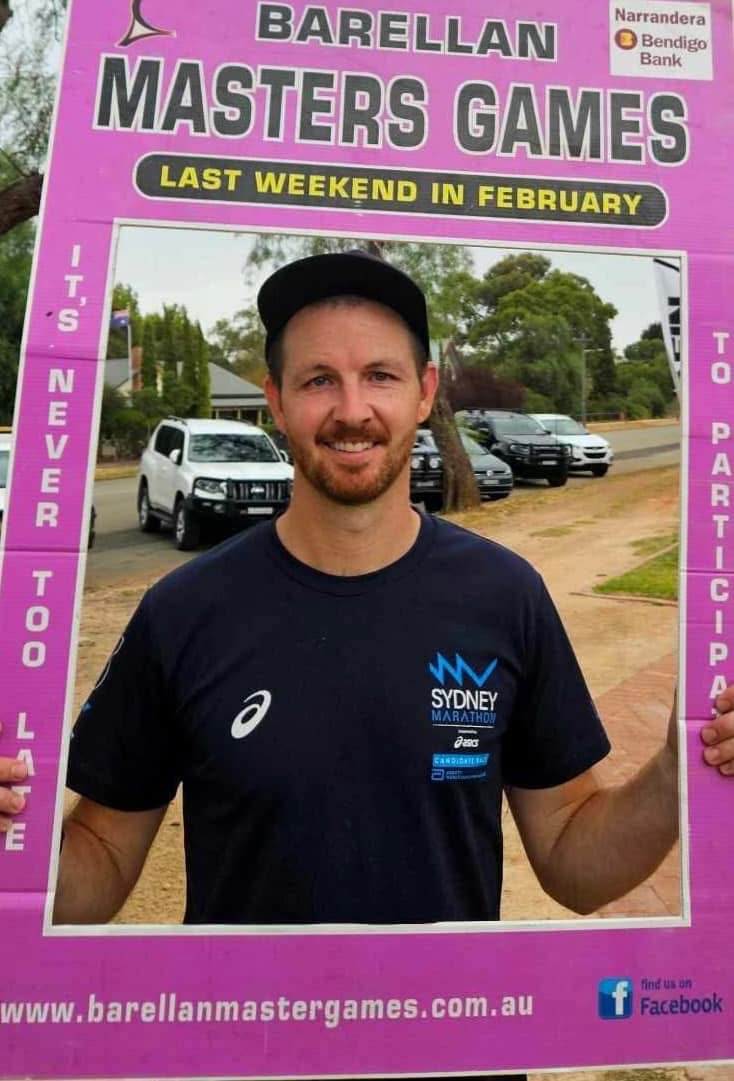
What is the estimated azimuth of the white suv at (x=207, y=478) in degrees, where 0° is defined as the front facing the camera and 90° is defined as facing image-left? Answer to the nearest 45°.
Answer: approximately 315°

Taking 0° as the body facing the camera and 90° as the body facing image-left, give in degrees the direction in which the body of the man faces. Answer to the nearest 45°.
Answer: approximately 0°

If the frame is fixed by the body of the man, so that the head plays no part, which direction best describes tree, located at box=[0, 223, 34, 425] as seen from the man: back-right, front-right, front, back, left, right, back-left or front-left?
back-right

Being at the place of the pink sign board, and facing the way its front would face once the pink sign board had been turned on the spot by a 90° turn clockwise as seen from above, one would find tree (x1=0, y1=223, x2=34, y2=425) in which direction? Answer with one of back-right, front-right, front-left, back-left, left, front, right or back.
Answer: front-right
